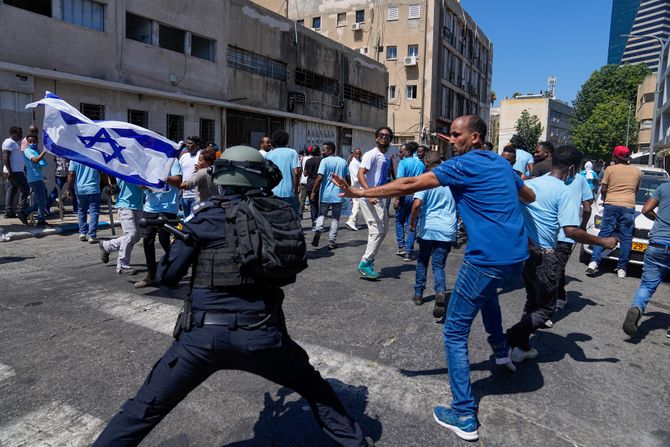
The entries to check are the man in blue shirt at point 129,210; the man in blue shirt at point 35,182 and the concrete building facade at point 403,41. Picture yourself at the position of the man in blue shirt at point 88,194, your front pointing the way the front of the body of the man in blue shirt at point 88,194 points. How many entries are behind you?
1

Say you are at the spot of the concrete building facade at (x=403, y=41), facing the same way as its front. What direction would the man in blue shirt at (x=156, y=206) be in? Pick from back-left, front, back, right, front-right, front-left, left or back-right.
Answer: front-right

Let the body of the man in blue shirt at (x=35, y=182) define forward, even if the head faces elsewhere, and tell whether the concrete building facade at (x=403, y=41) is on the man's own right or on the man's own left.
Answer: on the man's own left

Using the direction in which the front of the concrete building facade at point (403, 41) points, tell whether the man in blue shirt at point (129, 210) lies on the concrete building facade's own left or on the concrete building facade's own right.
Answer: on the concrete building facade's own right

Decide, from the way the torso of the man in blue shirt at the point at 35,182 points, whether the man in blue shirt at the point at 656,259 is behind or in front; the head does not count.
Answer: in front
